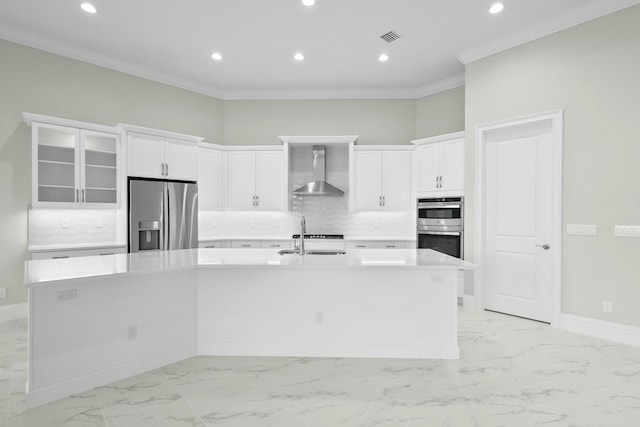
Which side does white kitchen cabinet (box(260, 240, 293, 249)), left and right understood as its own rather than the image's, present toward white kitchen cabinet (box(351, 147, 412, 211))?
left

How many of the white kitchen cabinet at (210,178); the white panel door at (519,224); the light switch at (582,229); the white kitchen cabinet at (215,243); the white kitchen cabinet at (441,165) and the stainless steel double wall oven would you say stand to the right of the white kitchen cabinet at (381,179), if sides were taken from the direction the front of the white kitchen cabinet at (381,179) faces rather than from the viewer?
2

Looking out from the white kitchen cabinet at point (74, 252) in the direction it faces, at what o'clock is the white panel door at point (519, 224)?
The white panel door is roughly at 10 o'clock from the white kitchen cabinet.

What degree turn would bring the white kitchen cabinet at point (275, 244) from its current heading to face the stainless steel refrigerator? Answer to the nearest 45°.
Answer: approximately 45° to its right

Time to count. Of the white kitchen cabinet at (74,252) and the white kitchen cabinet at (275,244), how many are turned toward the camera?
2

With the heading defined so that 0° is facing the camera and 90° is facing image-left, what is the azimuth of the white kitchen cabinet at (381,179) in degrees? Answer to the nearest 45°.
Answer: approximately 0°

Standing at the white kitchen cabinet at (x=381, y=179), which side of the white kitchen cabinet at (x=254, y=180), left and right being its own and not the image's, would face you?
left

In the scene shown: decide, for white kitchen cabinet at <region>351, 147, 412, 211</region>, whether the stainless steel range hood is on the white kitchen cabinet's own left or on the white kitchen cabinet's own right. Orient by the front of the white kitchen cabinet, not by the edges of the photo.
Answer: on the white kitchen cabinet's own right

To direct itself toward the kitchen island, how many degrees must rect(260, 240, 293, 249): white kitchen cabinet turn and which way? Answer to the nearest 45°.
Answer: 0° — it already faces it
